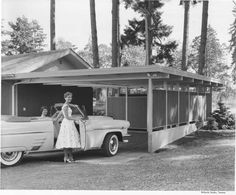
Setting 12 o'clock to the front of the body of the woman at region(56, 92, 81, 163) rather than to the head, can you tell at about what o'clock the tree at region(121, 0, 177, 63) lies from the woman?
The tree is roughly at 8 o'clock from the woman.

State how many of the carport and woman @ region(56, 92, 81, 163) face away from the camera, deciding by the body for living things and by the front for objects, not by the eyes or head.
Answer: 0

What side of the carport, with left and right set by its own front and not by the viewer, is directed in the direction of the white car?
front

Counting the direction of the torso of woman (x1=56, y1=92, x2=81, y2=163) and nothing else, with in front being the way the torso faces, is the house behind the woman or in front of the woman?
behind

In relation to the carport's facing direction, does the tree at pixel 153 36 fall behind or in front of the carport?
behind

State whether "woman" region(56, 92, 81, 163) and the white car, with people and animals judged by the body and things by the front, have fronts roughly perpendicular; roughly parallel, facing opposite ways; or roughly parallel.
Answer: roughly perpendicular

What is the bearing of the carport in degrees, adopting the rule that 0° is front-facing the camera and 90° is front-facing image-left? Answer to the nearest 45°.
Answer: approximately 45°

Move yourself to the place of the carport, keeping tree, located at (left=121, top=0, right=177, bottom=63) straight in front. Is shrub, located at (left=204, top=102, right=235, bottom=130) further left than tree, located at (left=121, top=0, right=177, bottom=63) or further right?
right

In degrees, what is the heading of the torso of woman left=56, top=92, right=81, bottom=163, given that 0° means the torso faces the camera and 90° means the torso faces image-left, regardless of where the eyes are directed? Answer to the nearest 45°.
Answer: approximately 315°

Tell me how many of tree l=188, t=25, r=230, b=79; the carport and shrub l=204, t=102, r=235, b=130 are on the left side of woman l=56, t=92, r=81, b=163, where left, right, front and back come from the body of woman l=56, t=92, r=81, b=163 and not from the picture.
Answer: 3

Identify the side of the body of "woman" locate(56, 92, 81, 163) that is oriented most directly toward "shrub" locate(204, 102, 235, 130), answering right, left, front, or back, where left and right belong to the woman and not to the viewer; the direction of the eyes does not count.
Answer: left

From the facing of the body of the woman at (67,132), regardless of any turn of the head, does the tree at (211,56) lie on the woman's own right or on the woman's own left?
on the woman's own left
